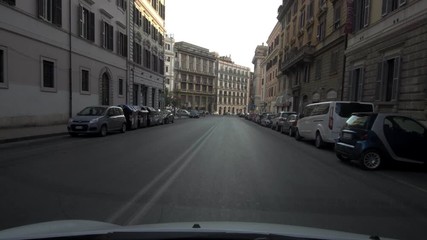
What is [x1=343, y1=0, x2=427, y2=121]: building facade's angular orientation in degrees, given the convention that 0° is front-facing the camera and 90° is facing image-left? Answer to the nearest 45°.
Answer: approximately 45°

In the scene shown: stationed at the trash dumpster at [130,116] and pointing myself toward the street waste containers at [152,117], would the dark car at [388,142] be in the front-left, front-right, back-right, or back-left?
back-right

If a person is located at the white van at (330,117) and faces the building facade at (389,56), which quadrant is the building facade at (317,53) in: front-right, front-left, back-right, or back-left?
front-left

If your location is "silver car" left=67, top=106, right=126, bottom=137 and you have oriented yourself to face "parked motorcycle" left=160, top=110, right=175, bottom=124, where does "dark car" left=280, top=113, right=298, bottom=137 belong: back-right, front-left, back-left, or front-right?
front-right

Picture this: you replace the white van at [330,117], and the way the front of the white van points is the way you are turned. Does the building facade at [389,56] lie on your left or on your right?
on your right

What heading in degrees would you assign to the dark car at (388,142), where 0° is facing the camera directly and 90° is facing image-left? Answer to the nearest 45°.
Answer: approximately 225°

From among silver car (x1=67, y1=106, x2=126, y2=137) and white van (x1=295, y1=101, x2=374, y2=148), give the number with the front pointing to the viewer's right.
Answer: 0
